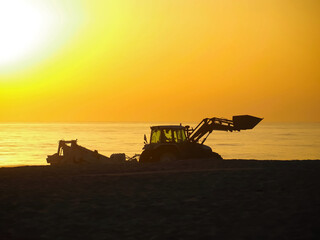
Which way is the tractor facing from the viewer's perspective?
to the viewer's right
